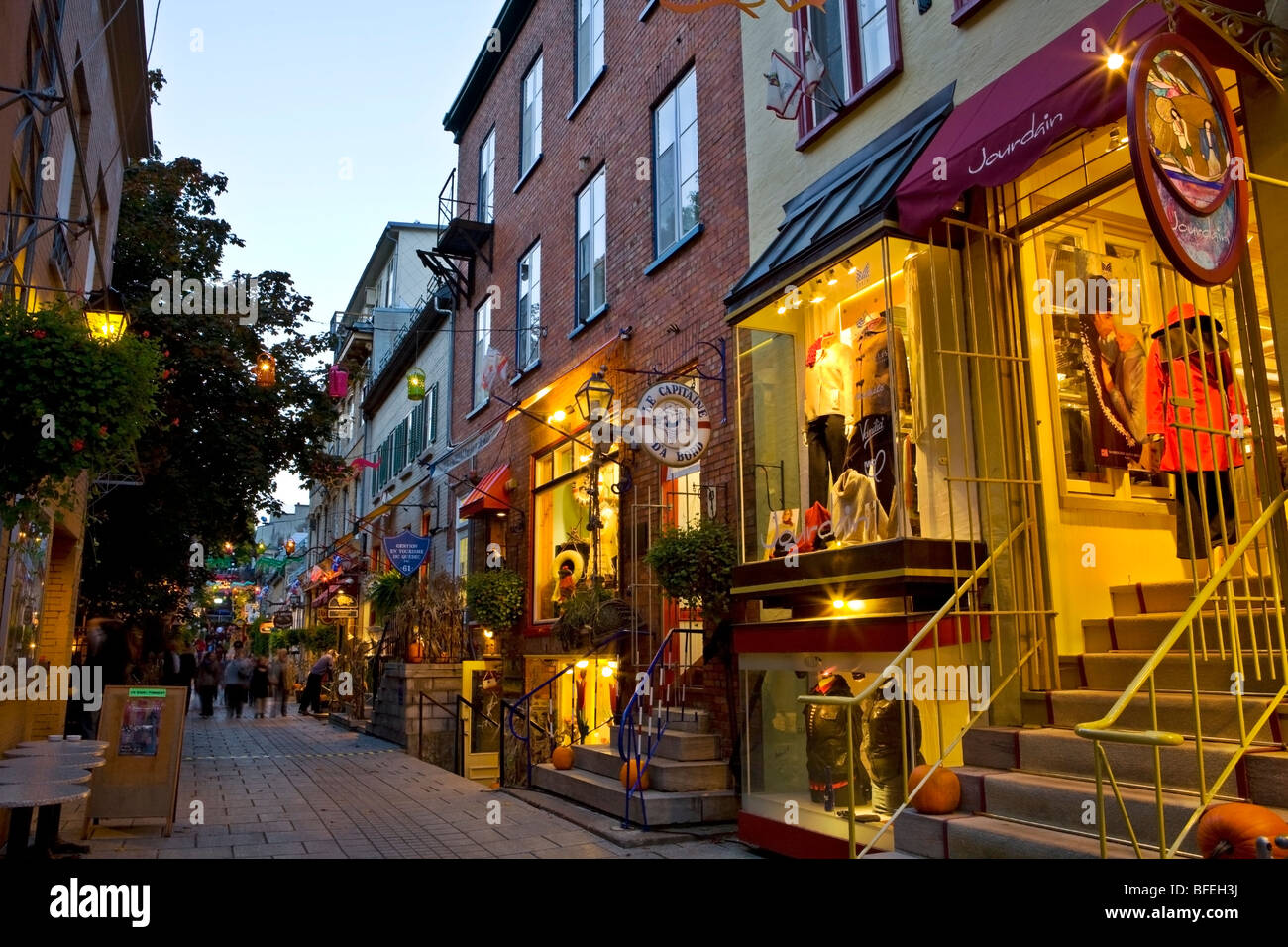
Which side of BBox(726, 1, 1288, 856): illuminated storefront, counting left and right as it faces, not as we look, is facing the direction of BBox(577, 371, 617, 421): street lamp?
right

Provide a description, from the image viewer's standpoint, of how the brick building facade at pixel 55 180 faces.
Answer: facing to the right of the viewer

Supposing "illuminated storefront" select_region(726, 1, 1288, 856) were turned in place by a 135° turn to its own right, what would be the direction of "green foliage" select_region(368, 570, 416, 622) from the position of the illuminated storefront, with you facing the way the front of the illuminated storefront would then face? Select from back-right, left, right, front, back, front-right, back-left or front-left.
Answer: front-left

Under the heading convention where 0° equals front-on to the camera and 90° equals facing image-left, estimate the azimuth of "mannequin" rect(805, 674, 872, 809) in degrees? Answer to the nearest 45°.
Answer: approximately 45°

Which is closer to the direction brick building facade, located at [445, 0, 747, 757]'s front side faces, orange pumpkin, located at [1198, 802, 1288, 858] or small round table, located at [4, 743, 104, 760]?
the small round table

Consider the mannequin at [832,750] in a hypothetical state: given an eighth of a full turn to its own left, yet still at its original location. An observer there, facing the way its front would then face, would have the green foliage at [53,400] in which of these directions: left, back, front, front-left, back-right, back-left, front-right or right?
front-right

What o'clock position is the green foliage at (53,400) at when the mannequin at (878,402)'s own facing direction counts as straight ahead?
The green foliage is roughly at 12 o'clock from the mannequin.

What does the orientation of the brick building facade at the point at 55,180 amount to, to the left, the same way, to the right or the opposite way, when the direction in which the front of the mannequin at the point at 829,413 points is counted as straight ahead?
the opposite way

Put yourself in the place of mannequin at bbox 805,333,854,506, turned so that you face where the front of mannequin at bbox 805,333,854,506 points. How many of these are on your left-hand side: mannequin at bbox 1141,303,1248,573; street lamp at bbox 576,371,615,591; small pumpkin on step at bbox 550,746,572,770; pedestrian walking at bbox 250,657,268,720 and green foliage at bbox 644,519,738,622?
1

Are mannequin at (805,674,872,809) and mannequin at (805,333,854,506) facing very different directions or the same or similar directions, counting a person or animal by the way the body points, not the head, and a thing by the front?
same or similar directions

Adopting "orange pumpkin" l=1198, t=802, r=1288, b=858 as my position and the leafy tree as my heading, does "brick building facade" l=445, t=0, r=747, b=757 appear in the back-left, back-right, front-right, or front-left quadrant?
front-right

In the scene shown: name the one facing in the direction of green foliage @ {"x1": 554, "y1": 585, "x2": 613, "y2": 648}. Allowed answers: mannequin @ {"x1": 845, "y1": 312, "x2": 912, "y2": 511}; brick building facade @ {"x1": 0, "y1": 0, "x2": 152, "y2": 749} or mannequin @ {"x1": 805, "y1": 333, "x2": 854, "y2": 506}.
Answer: the brick building facade

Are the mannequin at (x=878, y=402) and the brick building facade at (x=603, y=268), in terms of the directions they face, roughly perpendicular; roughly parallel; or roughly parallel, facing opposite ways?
roughly parallel

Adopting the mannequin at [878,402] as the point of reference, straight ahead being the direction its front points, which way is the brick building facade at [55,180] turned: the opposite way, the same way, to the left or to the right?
the opposite way

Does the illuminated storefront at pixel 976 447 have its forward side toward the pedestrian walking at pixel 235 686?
no

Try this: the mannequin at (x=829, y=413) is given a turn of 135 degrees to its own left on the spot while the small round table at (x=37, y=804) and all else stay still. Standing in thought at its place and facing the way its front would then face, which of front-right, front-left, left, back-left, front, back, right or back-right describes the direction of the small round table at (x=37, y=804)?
back-right

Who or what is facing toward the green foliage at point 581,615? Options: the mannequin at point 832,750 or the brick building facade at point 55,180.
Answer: the brick building facade

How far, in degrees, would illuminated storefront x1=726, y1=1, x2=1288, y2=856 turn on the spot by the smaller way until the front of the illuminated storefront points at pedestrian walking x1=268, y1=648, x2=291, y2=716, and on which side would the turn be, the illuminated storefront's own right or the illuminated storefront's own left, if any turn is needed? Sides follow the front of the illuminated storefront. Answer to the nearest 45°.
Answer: approximately 90° to the illuminated storefront's own right

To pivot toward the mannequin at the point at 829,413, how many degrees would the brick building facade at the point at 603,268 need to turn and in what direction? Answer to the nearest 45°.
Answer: approximately 45° to its left

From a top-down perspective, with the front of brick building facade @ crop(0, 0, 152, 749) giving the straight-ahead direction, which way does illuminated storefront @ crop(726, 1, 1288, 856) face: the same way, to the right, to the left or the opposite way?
the opposite way

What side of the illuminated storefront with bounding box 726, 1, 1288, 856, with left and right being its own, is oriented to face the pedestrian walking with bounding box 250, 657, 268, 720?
right
